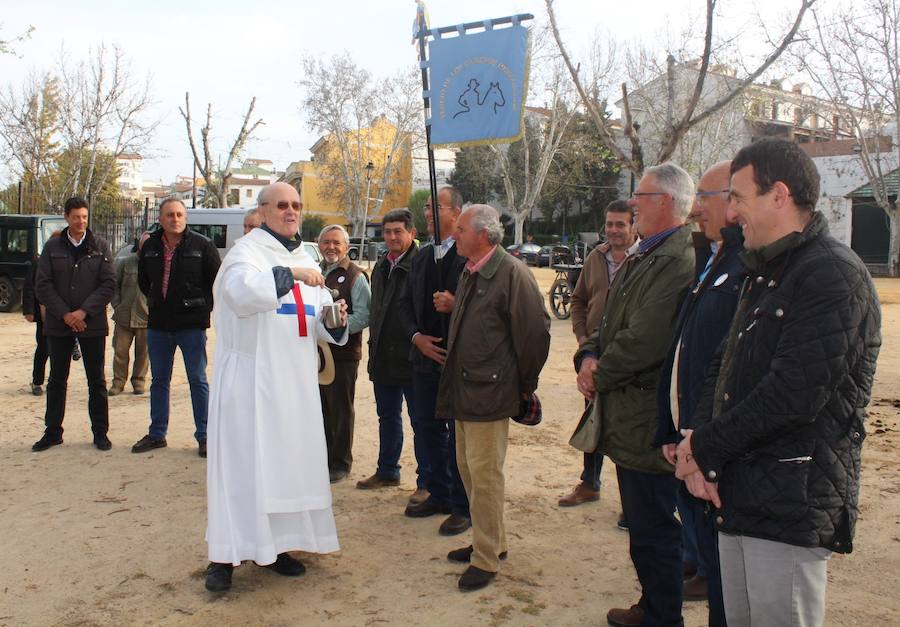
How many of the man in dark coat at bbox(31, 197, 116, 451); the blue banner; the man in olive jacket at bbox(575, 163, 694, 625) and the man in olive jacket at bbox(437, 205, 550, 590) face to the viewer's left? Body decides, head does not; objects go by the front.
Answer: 2

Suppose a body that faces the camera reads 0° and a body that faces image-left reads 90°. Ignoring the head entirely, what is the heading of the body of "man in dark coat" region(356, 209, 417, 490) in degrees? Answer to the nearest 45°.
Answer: approximately 45°

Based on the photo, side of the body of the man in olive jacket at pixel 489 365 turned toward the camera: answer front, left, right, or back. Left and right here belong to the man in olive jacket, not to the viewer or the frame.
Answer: left

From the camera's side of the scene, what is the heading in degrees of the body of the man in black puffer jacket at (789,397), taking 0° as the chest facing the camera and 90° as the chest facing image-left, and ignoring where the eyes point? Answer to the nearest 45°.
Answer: approximately 90°

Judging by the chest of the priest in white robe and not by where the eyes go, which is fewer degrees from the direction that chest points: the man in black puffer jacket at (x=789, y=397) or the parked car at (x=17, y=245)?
the man in black puffer jacket

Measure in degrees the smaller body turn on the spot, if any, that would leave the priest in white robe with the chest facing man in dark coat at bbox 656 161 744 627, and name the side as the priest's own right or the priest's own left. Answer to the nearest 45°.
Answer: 0° — they already face them

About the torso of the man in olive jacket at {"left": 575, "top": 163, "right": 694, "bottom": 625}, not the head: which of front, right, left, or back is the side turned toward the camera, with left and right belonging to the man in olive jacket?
left

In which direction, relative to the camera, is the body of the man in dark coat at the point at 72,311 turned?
toward the camera

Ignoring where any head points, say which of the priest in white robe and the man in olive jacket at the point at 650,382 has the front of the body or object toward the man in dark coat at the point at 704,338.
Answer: the priest in white robe

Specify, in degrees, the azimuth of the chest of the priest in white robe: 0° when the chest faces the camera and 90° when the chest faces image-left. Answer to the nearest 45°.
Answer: approximately 315°

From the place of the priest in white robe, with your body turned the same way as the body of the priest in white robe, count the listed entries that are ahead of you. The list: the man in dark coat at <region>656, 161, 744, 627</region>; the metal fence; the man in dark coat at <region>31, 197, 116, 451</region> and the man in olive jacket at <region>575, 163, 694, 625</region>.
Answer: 2

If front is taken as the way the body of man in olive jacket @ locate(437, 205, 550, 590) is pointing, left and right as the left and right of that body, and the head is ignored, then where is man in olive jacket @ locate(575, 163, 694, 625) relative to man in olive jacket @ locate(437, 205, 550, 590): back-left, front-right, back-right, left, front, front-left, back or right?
back-left

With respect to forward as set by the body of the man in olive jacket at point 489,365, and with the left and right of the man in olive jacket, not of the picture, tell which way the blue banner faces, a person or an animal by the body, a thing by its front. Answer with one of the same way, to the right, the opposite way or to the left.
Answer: to the left

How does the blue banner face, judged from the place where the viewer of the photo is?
facing the viewer
